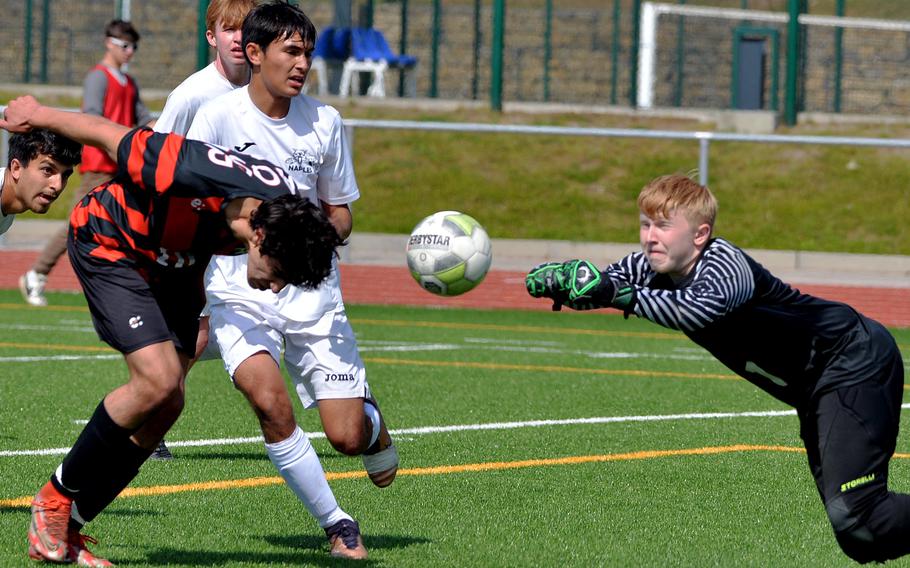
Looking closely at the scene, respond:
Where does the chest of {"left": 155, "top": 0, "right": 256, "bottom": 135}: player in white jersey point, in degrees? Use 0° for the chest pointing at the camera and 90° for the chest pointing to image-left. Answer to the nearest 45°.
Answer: approximately 315°

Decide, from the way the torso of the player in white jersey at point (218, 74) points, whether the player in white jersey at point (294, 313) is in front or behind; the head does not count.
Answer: in front

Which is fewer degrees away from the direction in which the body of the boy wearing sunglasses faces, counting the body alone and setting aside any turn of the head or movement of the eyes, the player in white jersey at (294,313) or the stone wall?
the player in white jersey

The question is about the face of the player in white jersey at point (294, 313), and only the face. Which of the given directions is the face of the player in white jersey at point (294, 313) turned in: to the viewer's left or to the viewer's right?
to the viewer's right

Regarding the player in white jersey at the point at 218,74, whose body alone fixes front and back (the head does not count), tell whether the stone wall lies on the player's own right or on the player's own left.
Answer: on the player's own left

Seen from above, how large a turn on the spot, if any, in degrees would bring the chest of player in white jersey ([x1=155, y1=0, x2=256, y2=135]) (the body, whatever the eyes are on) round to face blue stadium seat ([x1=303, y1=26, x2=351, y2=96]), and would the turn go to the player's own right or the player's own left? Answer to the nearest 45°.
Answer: approximately 135° to the player's own left

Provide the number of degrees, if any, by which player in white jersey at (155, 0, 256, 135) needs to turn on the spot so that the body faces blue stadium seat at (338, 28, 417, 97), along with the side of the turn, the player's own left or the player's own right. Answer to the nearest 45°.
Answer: approximately 135° to the player's own left
